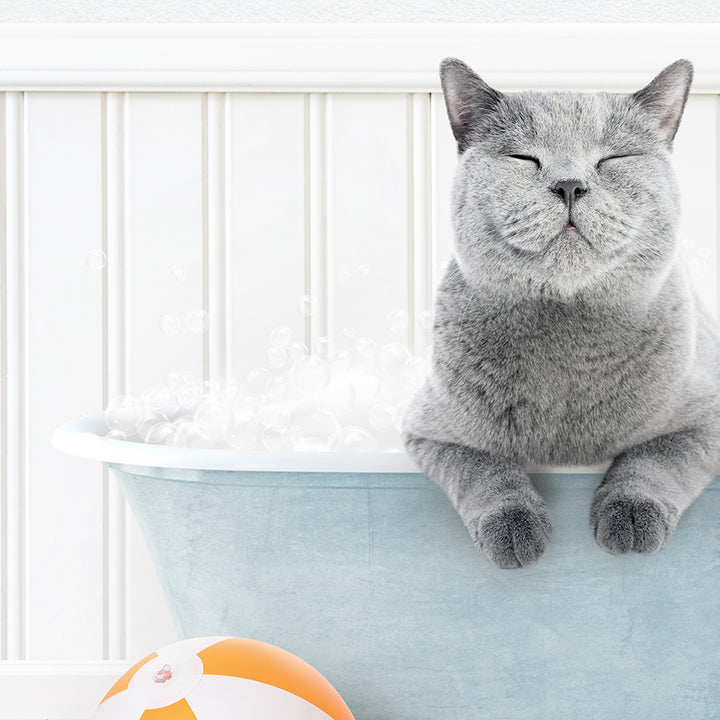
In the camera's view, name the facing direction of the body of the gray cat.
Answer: toward the camera

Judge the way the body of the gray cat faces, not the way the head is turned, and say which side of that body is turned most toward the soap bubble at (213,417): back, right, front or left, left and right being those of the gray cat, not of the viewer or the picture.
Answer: right

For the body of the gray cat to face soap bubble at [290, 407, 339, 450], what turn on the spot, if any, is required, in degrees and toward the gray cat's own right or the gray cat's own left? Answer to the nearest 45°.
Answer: approximately 135° to the gray cat's own right

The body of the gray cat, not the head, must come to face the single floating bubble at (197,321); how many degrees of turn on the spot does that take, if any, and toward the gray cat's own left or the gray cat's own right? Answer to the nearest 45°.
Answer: approximately 135° to the gray cat's own right

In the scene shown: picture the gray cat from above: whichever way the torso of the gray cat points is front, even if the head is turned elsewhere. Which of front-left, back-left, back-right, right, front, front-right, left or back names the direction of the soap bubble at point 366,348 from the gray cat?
back-right

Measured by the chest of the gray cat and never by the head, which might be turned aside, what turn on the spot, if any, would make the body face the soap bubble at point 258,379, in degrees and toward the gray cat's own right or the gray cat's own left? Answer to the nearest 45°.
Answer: approximately 135° to the gray cat's own right

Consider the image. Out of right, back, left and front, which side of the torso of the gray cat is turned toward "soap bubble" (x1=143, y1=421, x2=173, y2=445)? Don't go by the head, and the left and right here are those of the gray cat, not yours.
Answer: right

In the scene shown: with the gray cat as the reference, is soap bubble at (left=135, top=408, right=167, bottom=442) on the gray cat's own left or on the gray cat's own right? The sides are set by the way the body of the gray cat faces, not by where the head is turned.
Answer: on the gray cat's own right

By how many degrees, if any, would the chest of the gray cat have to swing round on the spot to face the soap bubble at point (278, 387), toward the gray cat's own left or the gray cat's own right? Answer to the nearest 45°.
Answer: approximately 135° to the gray cat's own right

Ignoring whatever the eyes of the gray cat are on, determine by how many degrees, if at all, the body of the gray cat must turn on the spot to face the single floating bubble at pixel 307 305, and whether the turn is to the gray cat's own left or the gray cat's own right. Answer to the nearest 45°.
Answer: approximately 135° to the gray cat's own right

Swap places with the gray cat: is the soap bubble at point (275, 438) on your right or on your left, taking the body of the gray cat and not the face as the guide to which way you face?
on your right

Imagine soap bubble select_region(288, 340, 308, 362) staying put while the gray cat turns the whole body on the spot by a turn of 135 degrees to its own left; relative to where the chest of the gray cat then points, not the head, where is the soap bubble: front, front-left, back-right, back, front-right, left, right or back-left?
left

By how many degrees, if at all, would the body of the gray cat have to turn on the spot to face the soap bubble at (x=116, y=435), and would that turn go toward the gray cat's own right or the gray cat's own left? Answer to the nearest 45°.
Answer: approximately 90° to the gray cat's own right

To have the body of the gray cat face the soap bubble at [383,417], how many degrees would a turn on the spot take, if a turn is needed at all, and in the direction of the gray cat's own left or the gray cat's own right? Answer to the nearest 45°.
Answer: approximately 135° to the gray cat's own right
